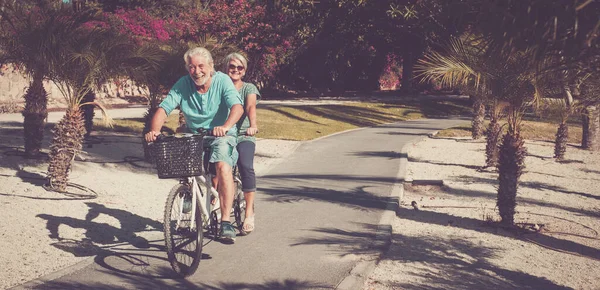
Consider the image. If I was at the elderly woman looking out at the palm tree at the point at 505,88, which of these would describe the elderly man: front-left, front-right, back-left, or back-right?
back-right

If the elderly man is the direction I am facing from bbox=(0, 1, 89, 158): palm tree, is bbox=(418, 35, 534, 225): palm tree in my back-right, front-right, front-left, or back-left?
front-left

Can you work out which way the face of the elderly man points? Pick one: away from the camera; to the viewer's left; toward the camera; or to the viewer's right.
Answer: toward the camera

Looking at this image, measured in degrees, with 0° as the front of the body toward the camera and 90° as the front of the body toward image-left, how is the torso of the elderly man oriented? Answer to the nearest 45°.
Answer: approximately 45°

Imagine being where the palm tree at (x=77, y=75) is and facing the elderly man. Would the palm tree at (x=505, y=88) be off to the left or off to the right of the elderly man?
left

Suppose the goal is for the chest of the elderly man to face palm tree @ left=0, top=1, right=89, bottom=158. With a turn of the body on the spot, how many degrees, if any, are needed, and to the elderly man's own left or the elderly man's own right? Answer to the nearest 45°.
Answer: approximately 90° to the elderly man's own right

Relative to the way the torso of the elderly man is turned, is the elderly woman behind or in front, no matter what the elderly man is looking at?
behind
